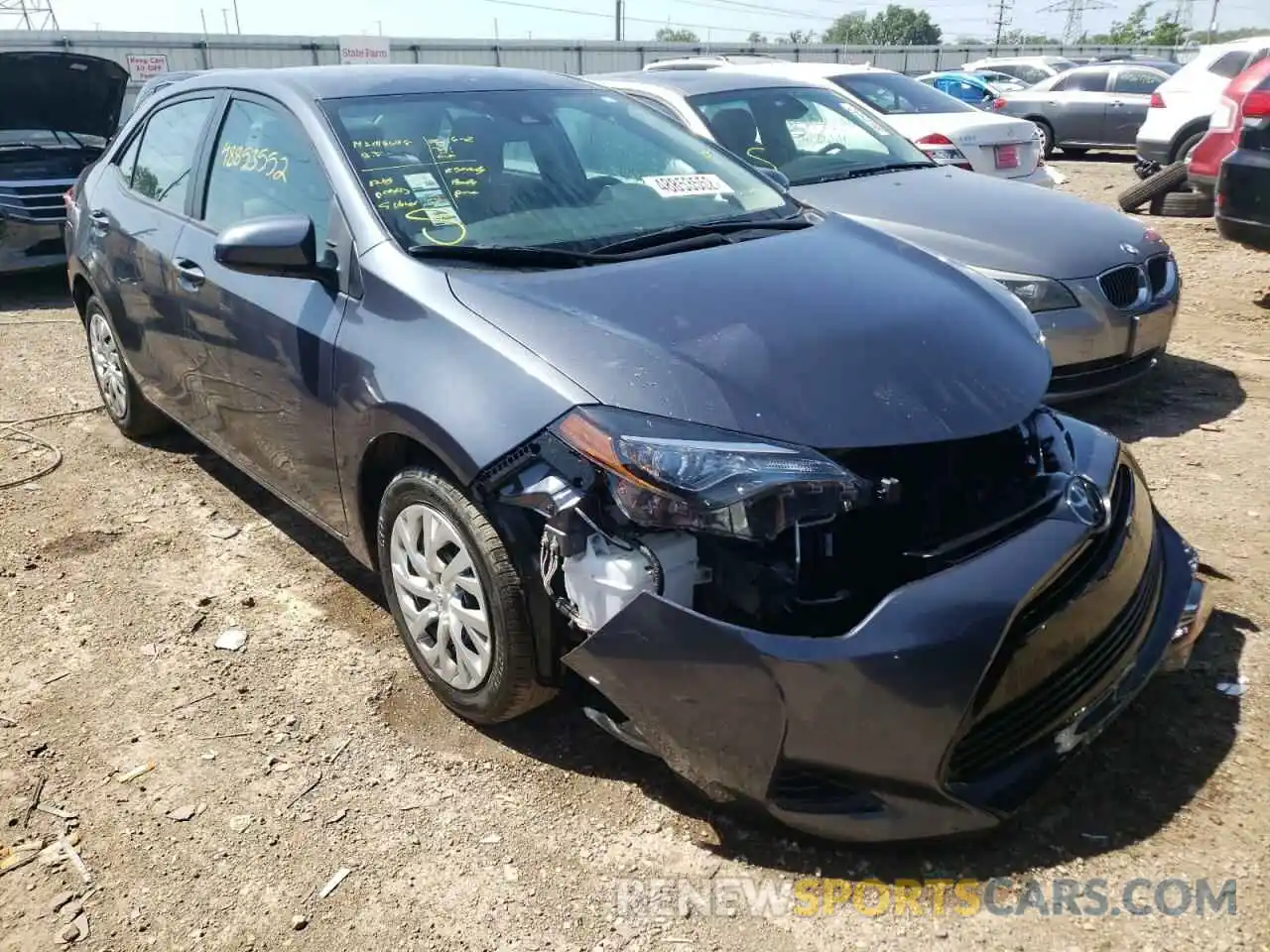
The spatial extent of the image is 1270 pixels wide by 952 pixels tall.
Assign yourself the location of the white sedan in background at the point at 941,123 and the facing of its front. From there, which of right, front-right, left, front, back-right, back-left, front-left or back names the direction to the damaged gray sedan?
back-left

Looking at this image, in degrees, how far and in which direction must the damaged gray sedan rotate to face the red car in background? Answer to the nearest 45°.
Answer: approximately 90° to its left

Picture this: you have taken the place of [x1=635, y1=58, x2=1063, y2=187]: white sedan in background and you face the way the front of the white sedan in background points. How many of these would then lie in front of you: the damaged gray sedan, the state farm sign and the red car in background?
1

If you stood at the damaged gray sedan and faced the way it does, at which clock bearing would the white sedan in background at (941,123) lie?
The white sedan in background is roughly at 8 o'clock from the damaged gray sedan.

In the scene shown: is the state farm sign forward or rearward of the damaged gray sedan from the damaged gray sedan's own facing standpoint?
rearward

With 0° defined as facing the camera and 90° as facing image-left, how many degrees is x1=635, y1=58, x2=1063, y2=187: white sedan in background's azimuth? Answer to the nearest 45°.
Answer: approximately 135°

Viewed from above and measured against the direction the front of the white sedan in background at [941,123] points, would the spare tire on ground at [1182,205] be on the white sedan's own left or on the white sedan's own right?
on the white sedan's own right

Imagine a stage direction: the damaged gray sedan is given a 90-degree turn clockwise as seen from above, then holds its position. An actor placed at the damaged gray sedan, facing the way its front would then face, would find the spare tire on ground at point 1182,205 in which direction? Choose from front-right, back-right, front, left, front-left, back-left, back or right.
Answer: back

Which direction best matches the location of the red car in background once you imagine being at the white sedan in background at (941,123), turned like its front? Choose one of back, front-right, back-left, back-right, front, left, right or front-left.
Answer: back-right

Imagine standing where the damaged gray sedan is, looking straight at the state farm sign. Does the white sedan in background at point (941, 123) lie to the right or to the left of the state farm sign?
right

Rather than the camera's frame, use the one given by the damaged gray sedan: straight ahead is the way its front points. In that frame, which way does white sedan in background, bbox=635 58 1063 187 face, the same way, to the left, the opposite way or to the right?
the opposite way

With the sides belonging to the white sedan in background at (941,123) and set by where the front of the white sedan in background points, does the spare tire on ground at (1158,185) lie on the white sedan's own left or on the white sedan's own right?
on the white sedan's own right

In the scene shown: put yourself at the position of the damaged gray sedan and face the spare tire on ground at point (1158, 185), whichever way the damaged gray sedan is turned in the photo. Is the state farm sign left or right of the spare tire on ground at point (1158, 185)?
left

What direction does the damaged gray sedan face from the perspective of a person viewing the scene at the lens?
facing the viewer and to the right of the viewer
